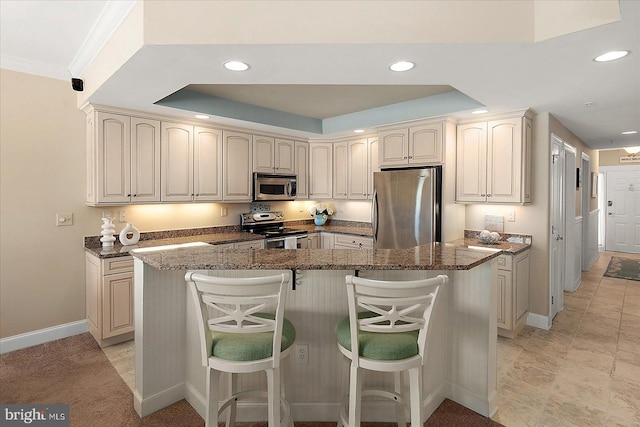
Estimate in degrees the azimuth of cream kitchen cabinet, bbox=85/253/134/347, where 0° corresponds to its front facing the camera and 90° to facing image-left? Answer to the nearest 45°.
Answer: approximately 315°

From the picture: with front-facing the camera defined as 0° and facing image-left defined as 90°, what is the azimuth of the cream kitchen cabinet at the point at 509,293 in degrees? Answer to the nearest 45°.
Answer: approximately 45°

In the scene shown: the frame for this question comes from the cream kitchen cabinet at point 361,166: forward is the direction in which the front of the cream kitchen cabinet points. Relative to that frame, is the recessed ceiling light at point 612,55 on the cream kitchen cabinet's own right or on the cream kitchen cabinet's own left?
on the cream kitchen cabinet's own left

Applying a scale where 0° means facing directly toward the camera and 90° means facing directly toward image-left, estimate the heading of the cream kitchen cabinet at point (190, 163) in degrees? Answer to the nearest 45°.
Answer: approximately 315°

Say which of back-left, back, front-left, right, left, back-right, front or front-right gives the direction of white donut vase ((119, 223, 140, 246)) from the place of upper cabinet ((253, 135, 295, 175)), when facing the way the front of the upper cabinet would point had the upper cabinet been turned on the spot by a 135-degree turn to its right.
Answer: front-left

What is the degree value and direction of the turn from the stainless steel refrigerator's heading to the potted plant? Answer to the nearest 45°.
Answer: approximately 90° to its right

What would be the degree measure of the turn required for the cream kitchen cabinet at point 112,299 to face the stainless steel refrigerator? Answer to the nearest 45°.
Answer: approximately 45° to its left
